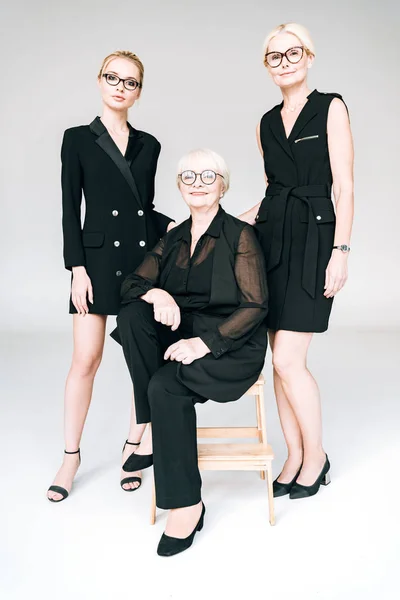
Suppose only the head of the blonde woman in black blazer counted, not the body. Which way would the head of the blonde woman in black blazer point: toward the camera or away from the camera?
toward the camera

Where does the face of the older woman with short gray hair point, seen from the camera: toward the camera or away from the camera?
toward the camera

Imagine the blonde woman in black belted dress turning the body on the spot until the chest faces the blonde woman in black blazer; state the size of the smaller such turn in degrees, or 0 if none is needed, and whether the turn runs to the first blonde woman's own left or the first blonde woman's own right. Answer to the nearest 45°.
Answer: approximately 45° to the first blonde woman's own right

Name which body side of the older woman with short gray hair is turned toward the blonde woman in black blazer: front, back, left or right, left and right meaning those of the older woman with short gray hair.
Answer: right

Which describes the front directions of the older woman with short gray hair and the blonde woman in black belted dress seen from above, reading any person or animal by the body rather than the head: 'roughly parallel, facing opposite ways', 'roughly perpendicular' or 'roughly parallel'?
roughly parallel

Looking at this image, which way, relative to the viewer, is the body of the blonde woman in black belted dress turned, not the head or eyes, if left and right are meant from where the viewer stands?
facing the viewer and to the left of the viewer

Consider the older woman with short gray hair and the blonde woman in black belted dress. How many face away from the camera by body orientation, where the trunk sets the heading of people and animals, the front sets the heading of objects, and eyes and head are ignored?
0
